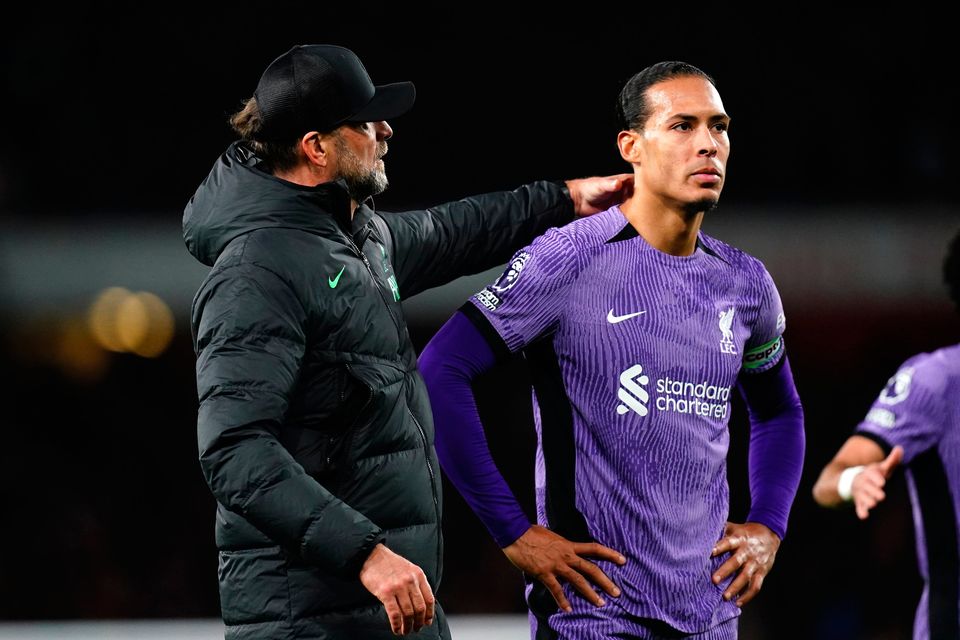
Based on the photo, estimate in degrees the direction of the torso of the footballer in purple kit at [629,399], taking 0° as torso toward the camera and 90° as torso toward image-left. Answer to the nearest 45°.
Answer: approximately 315°

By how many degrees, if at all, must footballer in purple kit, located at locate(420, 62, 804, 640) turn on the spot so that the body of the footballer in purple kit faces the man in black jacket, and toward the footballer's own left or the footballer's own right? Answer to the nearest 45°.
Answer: approximately 90° to the footballer's own right

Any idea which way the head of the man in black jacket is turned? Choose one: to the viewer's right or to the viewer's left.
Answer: to the viewer's right

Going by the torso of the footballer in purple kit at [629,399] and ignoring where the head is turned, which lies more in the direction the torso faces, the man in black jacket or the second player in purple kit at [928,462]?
the second player in purple kit

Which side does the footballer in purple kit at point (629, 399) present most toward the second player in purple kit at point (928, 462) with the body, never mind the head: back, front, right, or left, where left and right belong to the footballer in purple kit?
left
